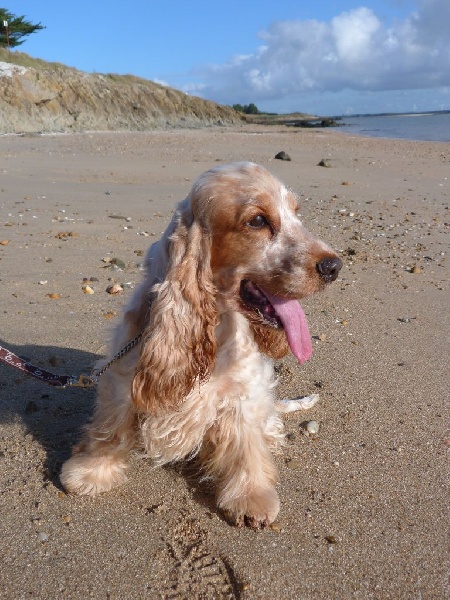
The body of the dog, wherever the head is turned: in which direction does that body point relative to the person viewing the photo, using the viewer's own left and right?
facing the viewer

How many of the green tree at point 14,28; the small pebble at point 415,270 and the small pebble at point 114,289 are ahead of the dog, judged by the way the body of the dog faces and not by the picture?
0

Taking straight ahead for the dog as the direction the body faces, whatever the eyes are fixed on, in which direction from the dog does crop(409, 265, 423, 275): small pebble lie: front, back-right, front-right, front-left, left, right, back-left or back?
back-left

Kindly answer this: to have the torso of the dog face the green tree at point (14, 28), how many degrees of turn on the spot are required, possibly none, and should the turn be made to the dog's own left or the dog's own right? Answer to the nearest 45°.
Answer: approximately 180°
